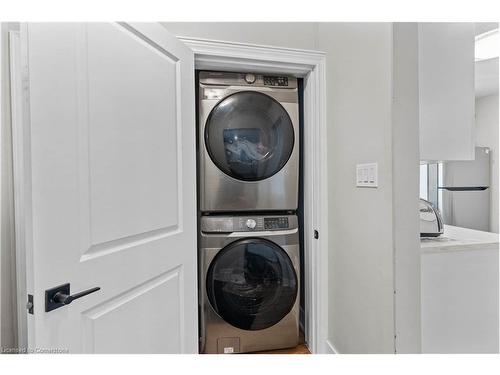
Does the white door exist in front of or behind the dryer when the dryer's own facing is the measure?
in front

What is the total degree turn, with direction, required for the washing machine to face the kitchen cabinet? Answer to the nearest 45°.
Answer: approximately 45° to its left

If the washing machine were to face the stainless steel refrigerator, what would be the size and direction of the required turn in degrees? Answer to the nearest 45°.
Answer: approximately 135° to its left
